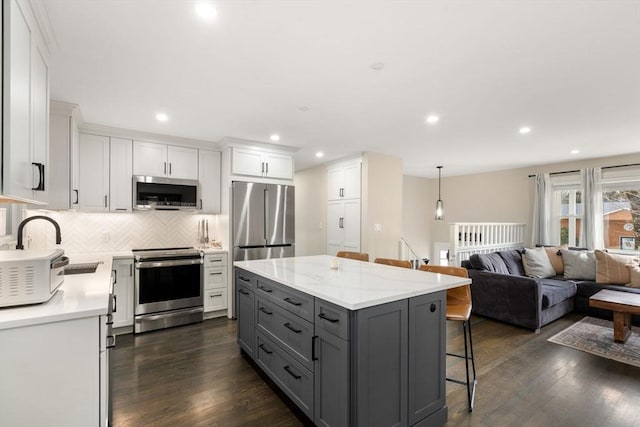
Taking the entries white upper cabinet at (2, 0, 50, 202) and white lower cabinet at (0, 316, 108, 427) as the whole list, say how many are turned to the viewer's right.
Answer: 2

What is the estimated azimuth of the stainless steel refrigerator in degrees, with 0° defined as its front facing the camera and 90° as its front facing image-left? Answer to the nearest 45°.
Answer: approximately 0°

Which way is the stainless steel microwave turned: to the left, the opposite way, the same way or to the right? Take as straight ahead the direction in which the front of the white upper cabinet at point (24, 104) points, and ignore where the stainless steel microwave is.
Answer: to the right

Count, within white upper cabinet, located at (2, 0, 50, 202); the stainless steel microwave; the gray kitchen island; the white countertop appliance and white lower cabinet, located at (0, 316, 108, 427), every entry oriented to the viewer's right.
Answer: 3

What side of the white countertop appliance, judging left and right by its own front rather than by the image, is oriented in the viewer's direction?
right

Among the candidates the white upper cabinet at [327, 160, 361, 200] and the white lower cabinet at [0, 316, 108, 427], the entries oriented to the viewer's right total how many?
1

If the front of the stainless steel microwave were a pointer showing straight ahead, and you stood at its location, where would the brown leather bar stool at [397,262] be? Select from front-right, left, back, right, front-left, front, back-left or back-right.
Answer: front-left

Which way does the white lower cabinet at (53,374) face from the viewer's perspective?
to the viewer's right

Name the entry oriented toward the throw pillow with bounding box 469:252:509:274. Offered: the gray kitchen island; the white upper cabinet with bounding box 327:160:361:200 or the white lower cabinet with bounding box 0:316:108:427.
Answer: the white lower cabinet

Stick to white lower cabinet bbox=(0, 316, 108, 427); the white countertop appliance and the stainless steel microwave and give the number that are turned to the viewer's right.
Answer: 2

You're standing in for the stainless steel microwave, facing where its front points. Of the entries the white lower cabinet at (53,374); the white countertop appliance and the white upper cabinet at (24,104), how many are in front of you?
3
